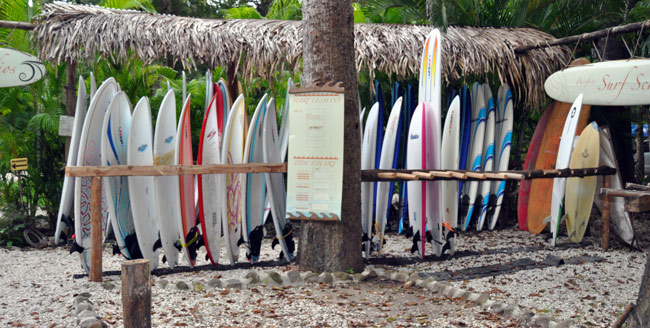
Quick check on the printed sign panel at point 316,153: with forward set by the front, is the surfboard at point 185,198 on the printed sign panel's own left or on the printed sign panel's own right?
on the printed sign panel's own right

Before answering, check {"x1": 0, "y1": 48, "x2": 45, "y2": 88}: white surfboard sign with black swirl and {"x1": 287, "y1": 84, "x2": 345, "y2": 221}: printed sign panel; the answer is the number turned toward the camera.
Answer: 2

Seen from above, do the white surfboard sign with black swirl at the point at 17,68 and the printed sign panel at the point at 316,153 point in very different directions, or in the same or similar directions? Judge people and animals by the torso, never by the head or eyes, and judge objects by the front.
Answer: same or similar directions

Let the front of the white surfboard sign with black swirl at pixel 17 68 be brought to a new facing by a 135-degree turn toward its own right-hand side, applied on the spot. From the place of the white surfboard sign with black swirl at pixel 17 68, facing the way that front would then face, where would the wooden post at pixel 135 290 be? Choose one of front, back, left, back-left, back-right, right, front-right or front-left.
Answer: back-left

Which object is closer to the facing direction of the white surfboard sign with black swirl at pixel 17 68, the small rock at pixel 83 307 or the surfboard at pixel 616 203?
the small rock

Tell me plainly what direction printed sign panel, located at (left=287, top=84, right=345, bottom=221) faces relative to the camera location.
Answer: facing the viewer

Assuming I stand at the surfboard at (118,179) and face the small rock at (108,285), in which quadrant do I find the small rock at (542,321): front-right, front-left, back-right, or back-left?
front-left

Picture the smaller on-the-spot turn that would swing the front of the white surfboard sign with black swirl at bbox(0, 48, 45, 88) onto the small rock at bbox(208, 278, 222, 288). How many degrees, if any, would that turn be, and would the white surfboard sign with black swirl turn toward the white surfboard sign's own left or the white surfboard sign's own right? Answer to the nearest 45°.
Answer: approximately 45° to the white surfboard sign's own left

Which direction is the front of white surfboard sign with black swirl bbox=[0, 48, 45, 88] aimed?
toward the camera

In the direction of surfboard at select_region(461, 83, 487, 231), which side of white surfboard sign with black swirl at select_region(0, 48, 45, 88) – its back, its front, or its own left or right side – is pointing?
left

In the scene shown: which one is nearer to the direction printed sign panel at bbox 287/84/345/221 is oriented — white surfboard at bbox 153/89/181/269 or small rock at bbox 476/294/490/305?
the small rock

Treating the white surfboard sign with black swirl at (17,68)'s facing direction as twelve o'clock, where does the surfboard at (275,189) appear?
The surfboard is roughly at 10 o'clock from the white surfboard sign with black swirl.
